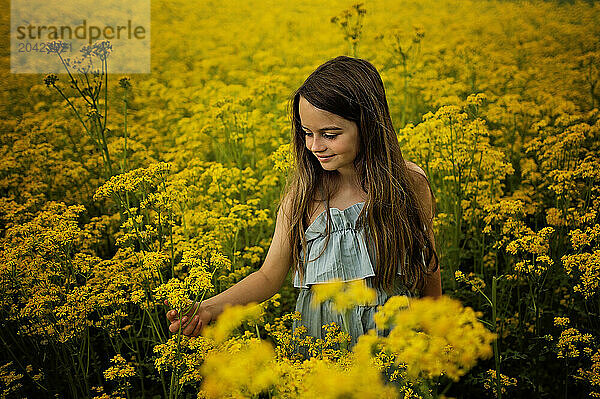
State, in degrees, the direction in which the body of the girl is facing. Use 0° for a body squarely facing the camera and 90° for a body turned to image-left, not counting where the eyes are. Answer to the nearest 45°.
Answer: approximately 45°
